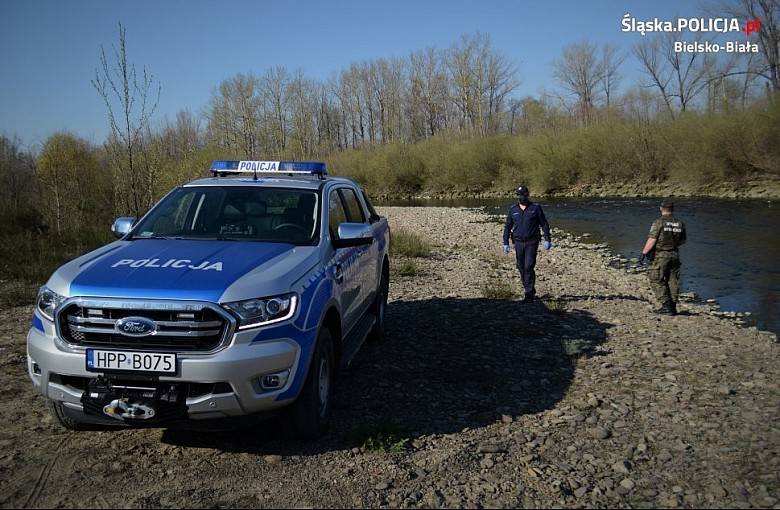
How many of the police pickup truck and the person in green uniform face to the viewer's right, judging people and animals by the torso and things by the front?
0

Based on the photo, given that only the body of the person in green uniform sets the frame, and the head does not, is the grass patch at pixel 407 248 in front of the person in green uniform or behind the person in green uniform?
in front

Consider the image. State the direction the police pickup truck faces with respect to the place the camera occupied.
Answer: facing the viewer and to the left of the viewer

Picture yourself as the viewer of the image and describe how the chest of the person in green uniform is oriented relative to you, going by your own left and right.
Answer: facing away from the viewer and to the left of the viewer

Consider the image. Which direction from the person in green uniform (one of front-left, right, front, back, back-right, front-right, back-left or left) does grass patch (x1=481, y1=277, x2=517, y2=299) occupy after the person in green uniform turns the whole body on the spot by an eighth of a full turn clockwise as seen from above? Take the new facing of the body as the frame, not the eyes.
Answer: left

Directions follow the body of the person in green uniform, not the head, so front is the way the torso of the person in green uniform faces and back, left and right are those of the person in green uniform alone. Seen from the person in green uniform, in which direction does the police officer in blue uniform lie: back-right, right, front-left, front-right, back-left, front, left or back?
front-left

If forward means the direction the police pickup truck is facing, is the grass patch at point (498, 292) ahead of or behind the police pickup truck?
behind
